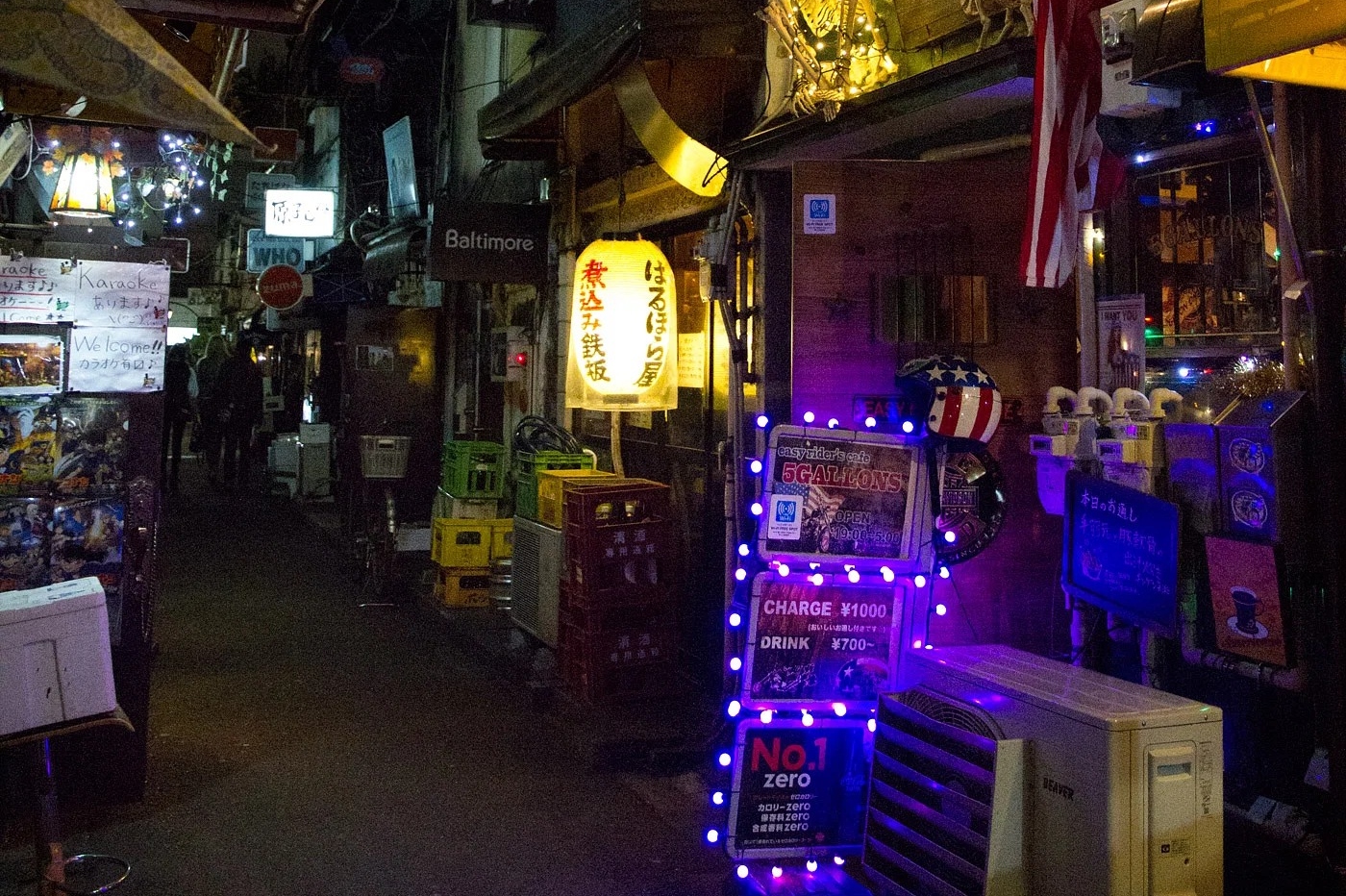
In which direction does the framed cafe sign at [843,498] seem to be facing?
toward the camera

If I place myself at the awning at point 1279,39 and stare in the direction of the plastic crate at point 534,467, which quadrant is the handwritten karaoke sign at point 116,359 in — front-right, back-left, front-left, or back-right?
front-left

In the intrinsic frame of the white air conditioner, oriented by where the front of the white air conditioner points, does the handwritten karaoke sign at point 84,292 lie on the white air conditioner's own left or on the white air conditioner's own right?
on the white air conditioner's own right

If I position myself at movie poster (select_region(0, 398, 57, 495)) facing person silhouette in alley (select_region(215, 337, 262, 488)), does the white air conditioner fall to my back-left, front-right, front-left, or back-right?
back-right

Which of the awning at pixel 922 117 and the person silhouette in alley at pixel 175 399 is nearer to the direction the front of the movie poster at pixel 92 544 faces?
the awning

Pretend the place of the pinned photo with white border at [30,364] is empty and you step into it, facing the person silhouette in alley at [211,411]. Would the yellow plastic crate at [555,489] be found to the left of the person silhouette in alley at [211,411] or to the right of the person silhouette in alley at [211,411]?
right

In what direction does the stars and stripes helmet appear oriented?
to the viewer's left

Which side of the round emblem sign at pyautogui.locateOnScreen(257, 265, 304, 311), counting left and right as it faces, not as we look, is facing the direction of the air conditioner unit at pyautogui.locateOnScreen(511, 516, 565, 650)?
front

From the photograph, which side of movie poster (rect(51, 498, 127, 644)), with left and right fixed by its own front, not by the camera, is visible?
front
